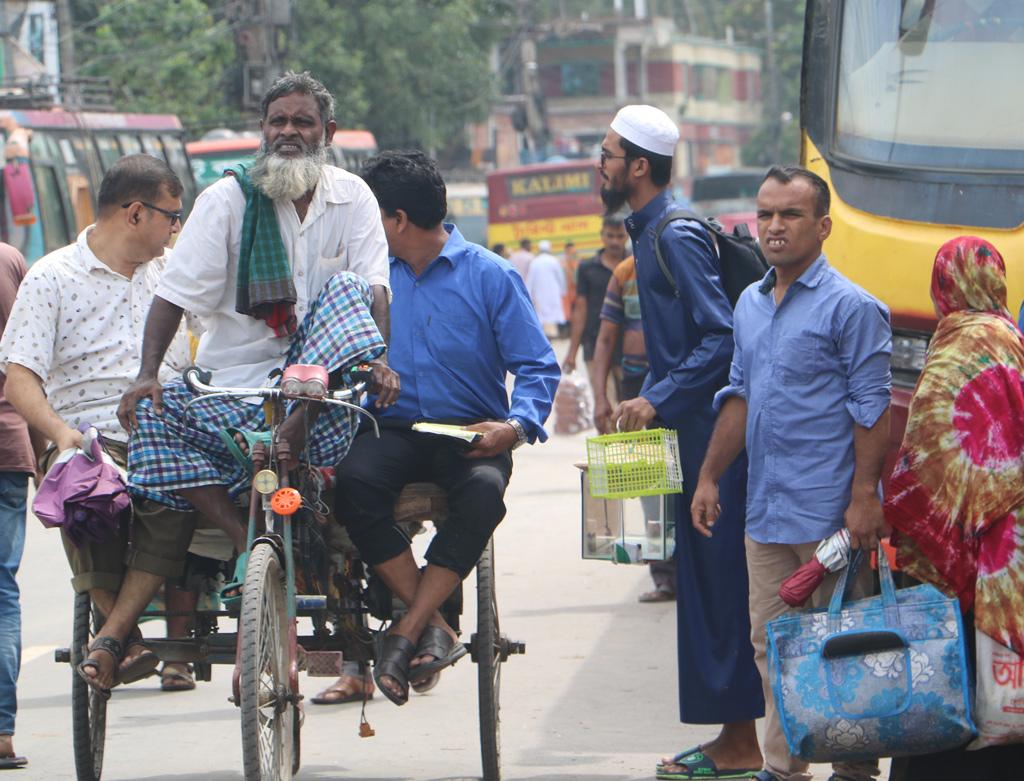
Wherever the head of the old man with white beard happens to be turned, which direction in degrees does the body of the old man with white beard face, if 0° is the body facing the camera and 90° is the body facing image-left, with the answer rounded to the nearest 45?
approximately 0°

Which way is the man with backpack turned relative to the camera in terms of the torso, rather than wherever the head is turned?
to the viewer's left

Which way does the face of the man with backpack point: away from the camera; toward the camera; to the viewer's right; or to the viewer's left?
to the viewer's left

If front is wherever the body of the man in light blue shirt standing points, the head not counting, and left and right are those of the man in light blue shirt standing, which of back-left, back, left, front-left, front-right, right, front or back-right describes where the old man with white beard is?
front-right

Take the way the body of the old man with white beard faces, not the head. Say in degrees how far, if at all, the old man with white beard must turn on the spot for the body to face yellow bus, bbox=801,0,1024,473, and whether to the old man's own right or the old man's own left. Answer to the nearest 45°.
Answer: approximately 135° to the old man's own left

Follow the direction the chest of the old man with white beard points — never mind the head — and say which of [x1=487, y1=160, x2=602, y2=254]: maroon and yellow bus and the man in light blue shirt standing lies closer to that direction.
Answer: the man in light blue shirt standing

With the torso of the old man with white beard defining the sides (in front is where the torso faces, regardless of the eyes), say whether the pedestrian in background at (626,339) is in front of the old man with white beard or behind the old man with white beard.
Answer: behind

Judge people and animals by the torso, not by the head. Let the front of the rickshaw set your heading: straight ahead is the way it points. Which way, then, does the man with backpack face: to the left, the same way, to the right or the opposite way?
to the right

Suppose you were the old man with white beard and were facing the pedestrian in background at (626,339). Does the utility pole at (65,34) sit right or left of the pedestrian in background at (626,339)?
left

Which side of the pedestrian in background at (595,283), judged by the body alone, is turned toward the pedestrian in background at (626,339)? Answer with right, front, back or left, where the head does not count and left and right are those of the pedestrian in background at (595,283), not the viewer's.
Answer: front
